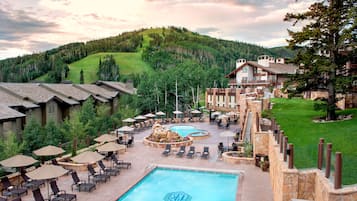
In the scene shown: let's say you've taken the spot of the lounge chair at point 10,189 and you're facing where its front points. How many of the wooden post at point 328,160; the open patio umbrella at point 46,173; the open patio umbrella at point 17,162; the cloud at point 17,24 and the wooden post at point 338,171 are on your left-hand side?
2

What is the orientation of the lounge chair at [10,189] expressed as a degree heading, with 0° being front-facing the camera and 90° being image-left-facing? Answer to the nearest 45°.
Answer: approximately 270°

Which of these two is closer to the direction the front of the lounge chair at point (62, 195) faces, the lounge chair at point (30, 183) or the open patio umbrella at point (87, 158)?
the open patio umbrella

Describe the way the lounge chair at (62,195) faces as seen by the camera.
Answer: facing to the right of the viewer

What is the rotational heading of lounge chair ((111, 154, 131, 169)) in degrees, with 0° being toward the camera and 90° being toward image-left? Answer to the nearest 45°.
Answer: approximately 270°

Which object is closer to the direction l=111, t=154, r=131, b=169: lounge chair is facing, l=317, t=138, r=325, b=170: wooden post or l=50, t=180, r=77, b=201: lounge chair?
the wooden post

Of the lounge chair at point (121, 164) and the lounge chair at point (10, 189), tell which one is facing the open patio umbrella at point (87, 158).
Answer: the lounge chair at point (10, 189)

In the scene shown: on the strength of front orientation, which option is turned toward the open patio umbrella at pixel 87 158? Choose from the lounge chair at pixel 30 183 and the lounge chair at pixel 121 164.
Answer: the lounge chair at pixel 30 183

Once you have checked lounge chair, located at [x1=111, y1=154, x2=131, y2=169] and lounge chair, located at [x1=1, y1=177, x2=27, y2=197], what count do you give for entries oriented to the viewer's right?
2

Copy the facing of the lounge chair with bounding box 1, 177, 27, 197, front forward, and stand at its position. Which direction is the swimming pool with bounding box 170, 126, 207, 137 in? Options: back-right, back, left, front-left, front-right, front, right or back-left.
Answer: front-left

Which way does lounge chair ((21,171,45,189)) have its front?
to the viewer's right

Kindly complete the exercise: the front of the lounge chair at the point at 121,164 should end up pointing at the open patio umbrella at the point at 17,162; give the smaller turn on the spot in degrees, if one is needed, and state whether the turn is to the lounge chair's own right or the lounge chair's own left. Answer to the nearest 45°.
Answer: approximately 135° to the lounge chair's own right
